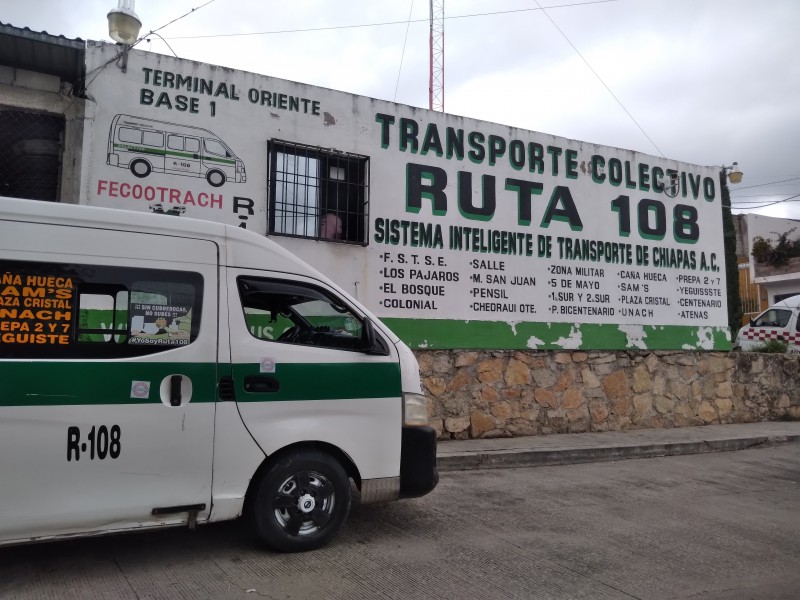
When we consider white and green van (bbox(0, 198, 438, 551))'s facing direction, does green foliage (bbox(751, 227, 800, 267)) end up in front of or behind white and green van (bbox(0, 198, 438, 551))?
in front

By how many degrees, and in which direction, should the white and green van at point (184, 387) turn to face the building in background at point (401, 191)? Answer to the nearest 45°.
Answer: approximately 45° to its left

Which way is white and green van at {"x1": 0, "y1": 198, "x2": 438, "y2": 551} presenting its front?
to the viewer's right

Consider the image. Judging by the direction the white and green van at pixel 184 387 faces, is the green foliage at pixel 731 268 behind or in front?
in front

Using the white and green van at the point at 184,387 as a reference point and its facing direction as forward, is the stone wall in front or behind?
in front

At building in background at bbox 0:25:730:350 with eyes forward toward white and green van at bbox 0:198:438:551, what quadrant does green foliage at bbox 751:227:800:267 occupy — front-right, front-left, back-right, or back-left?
back-left
